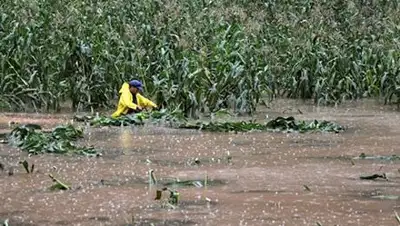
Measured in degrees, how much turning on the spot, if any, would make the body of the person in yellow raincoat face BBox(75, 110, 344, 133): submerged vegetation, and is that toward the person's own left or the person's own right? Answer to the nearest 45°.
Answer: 0° — they already face it

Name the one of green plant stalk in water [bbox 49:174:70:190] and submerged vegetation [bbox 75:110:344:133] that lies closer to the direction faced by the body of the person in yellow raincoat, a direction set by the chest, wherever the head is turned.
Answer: the submerged vegetation

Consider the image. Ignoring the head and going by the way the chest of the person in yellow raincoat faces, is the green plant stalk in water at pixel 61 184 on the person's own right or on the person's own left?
on the person's own right

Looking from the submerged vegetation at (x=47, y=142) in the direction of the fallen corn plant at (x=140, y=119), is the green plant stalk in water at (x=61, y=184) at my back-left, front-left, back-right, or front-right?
back-right

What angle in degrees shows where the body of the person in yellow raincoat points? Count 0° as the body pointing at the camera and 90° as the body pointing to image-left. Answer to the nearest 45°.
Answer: approximately 315°

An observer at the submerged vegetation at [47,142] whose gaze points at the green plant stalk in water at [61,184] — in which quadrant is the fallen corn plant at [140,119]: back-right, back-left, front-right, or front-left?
back-left
